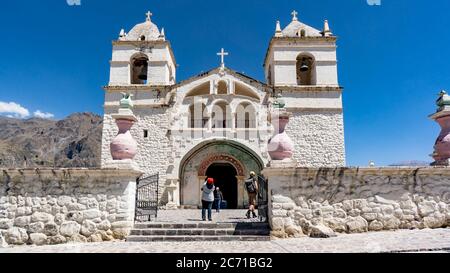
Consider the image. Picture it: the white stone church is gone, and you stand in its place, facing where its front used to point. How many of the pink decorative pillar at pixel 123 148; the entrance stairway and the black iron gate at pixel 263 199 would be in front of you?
3

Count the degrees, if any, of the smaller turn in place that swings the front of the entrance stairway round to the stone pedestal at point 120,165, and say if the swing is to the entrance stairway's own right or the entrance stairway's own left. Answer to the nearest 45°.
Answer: approximately 90° to the entrance stairway's own right

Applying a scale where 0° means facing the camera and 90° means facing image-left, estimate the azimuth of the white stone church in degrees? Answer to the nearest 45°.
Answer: approximately 0°

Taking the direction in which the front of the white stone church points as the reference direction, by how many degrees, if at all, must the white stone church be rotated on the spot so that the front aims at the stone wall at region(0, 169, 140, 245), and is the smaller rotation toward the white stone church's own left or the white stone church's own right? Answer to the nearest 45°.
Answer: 0° — it already faces it

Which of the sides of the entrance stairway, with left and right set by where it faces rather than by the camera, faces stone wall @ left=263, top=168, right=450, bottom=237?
left

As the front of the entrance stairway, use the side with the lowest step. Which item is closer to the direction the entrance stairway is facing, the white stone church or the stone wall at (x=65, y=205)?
the stone wall

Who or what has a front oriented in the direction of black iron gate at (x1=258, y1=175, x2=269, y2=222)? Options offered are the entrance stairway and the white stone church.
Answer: the white stone church

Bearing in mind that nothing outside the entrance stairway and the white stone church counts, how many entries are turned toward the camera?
2

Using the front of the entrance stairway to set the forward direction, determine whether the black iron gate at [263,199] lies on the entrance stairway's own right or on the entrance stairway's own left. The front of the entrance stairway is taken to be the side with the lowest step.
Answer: on the entrance stairway's own left

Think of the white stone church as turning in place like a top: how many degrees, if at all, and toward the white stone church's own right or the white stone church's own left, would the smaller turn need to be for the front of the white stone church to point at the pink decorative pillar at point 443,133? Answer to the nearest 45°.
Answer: approximately 45° to the white stone church's own left

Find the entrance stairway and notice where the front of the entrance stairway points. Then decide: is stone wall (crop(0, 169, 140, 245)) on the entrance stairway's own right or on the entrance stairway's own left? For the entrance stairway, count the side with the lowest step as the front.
on the entrance stairway's own right
